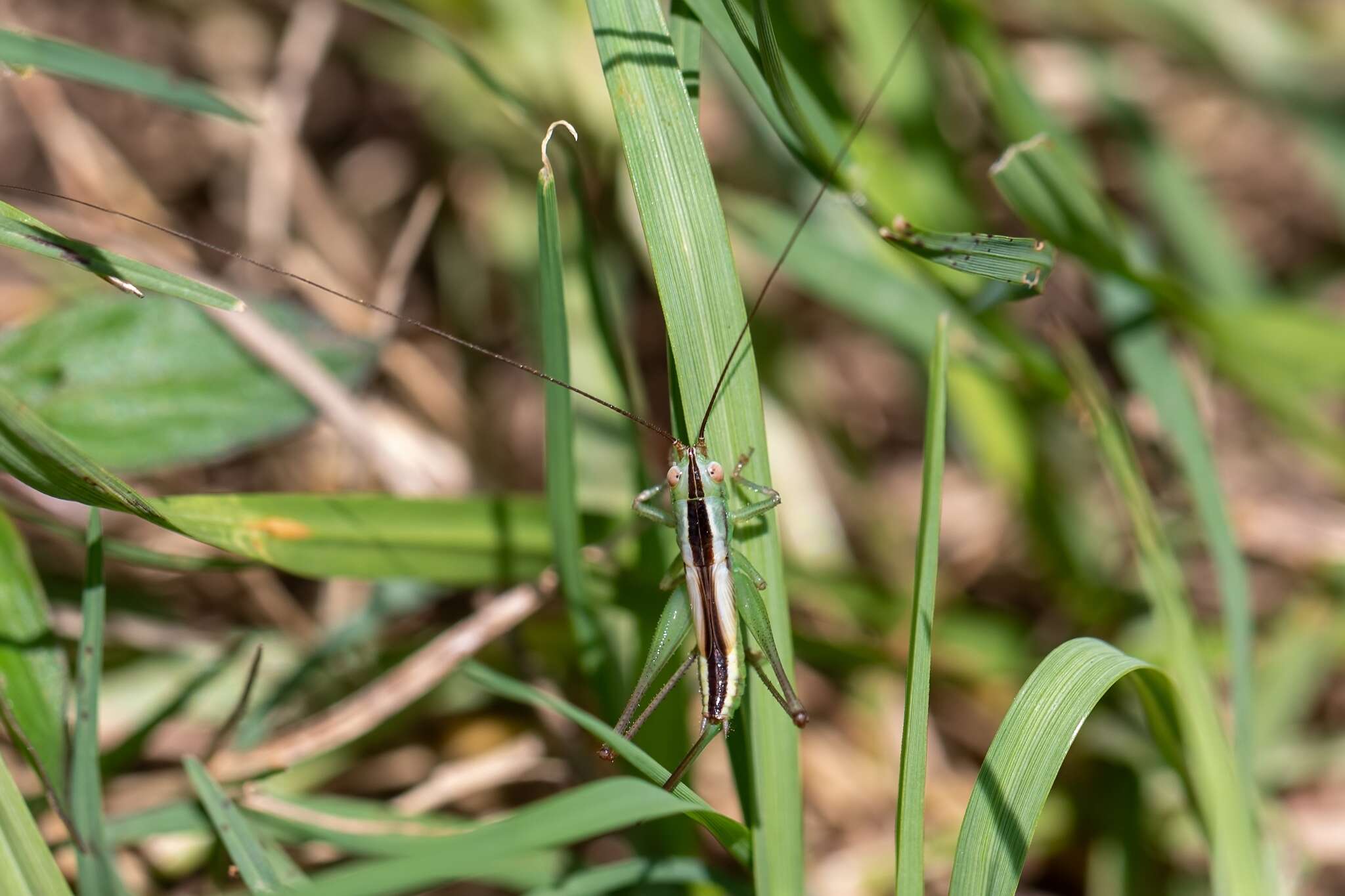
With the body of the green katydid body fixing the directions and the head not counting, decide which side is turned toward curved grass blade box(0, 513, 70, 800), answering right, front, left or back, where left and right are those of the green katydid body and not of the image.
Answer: left

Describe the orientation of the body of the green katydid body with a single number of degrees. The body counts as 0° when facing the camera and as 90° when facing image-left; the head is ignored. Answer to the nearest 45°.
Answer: approximately 180°

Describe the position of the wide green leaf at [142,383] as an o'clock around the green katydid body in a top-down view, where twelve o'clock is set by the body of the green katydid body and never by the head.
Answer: The wide green leaf is roughly at 9 o'clock from the green katydid body.
